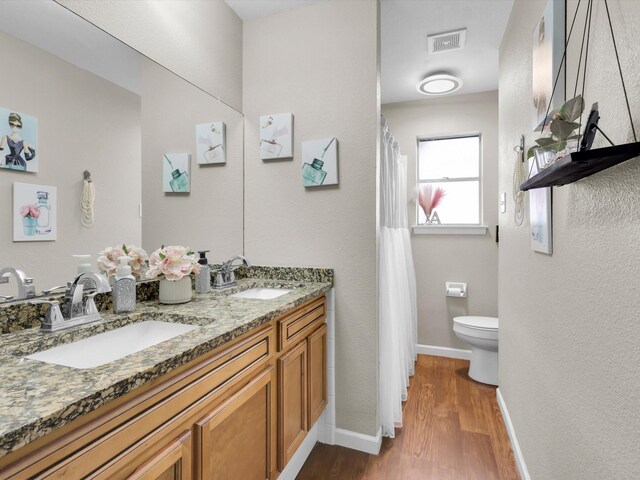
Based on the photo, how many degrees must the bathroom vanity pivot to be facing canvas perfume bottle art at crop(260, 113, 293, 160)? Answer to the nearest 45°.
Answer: approximately 90° to its left

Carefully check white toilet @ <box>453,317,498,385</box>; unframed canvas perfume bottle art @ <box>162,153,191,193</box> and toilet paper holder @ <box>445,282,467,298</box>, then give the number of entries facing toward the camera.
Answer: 2

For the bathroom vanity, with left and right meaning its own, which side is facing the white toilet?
left

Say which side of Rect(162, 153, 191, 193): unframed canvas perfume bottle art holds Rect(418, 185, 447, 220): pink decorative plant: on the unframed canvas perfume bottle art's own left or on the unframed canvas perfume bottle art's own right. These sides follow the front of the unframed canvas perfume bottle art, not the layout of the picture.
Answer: on the unframed canvas perfume bottle art's own left

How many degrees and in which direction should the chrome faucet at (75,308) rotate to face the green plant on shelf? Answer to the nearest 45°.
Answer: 0° — it already faces it

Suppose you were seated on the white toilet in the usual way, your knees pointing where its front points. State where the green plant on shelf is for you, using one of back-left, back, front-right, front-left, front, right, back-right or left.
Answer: left

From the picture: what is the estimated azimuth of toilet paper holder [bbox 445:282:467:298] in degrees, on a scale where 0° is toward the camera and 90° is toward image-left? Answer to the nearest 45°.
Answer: approximately 0°

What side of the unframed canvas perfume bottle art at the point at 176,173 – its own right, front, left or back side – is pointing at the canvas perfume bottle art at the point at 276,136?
left

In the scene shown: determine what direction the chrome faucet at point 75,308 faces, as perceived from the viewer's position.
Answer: facing the viewer and to the right of the viewer
